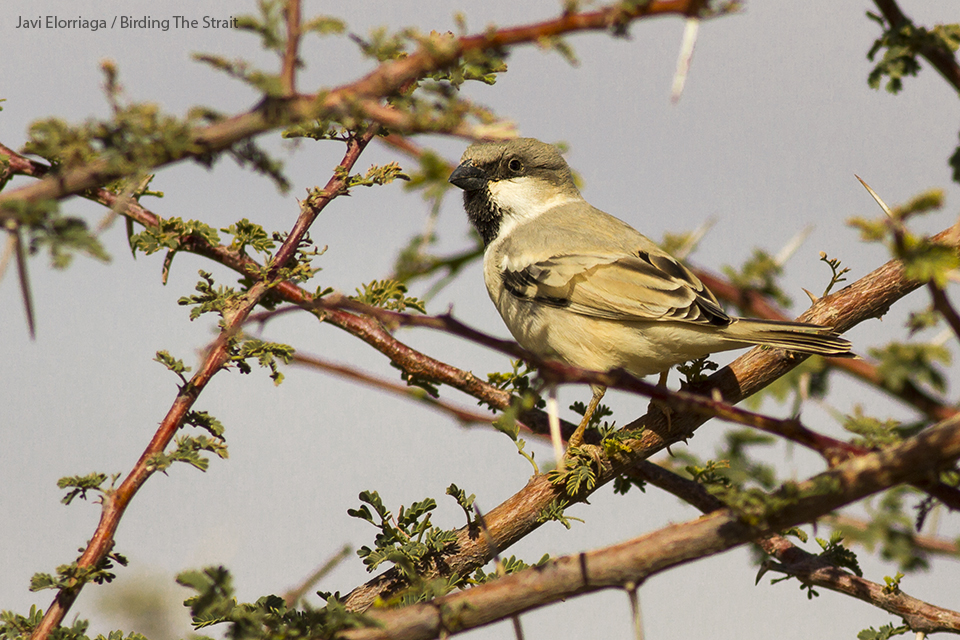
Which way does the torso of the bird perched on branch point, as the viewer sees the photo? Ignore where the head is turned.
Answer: to the viewer's left
